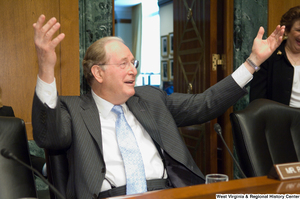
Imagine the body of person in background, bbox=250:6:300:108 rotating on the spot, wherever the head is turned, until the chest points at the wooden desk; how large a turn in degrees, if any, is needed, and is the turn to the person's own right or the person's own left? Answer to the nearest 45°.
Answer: approximately 45° to the person's own right

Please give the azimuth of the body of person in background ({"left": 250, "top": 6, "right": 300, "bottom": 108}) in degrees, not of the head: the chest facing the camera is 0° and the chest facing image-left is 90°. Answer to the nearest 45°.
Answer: approximately 315°

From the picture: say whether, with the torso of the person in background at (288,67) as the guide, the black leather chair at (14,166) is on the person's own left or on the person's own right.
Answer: on the person's own right
